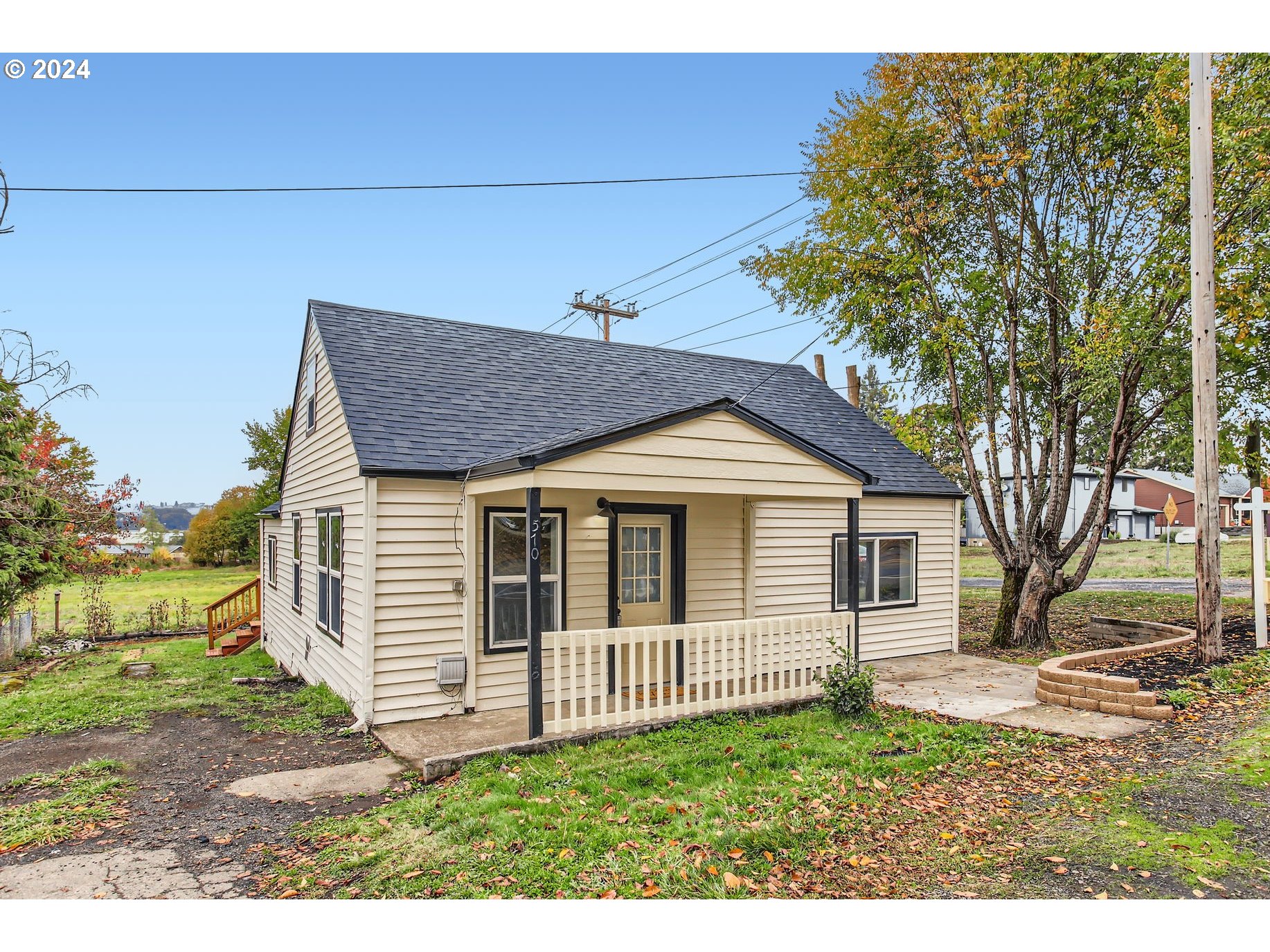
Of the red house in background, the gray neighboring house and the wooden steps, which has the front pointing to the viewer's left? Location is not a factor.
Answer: the wooden steps

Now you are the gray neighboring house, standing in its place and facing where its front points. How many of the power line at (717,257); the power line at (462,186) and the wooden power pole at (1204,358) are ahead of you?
3

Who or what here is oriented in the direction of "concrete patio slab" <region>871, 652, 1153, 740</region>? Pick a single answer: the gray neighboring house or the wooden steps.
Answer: the gray neighboring house

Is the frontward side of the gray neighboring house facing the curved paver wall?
yes

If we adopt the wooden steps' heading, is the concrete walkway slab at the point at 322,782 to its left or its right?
on its left

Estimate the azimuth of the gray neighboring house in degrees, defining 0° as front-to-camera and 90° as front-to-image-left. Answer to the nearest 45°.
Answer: approximately 0°

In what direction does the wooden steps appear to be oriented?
to the viewer's left

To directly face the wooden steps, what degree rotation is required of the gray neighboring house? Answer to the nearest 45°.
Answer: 0° — it already faces it
